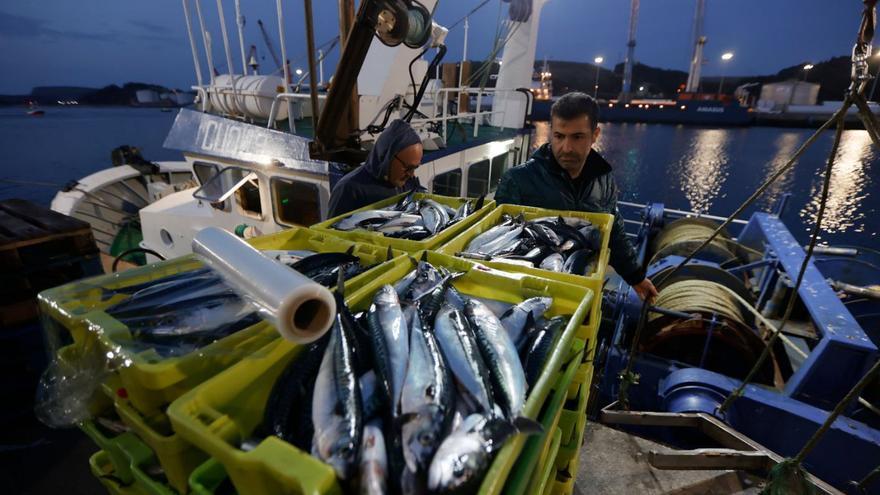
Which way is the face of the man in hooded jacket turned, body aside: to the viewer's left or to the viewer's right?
to the viewer's right

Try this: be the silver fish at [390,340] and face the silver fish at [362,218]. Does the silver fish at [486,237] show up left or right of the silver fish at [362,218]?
right

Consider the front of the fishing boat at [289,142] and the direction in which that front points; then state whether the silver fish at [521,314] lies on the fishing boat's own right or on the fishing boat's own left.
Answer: on the fishing boat's own left

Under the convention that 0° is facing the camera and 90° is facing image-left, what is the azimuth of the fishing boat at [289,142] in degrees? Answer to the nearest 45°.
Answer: approximately 45°

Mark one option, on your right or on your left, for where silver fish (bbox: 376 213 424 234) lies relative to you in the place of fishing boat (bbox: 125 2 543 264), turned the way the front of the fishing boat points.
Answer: on your left

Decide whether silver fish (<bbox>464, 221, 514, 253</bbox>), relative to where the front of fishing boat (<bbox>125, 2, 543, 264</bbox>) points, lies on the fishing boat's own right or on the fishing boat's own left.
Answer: on the fishing boat's own left

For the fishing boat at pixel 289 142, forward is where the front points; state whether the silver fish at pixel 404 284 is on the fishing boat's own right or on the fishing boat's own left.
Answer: on the fishing boat's own left

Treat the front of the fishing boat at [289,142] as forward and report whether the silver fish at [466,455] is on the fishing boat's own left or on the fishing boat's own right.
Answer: on the fishing boat's own left
